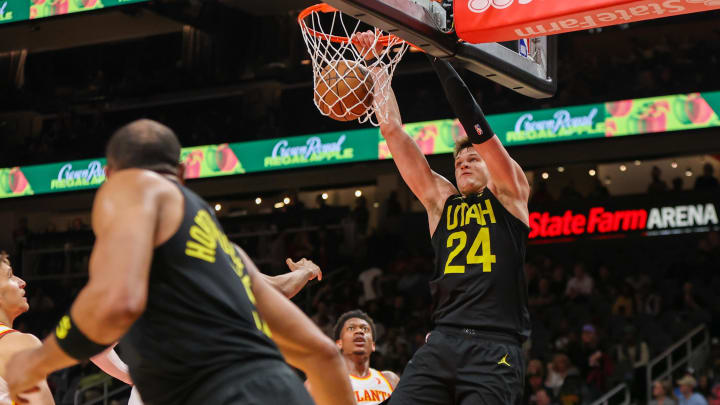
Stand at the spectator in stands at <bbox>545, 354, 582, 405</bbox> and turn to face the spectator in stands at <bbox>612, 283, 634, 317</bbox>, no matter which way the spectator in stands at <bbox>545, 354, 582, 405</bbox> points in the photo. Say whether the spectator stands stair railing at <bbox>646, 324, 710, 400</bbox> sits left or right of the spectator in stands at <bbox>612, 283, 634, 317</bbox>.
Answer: right

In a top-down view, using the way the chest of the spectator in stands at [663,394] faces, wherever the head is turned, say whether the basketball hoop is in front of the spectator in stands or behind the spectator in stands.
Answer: in front

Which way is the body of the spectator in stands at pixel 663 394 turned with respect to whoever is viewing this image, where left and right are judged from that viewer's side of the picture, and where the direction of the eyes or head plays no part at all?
facing the viewer and to the left of the viewer

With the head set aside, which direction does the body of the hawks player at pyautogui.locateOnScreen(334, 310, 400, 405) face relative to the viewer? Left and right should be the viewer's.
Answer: facing the viewer

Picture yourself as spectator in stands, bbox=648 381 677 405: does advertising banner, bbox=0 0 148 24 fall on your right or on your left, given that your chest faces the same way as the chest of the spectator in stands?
on your right

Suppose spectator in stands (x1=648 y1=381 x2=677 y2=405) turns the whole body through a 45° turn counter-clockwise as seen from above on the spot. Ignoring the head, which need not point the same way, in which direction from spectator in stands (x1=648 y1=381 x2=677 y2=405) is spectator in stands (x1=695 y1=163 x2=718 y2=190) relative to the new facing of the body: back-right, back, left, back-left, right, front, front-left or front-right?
back

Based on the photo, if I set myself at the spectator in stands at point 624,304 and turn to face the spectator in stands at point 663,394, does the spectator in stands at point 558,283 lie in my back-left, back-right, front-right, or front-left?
back-right

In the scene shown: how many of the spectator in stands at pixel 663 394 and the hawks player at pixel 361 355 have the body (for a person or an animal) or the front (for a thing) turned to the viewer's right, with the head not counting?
0

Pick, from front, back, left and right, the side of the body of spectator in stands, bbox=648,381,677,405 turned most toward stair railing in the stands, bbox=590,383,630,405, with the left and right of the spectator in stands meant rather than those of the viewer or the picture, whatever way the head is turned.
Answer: right

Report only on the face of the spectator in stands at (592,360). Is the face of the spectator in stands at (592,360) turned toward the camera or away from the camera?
toward the camera

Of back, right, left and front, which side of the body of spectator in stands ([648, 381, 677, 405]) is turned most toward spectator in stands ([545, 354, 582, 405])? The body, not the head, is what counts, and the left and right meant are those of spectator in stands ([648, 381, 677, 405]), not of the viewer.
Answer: right
